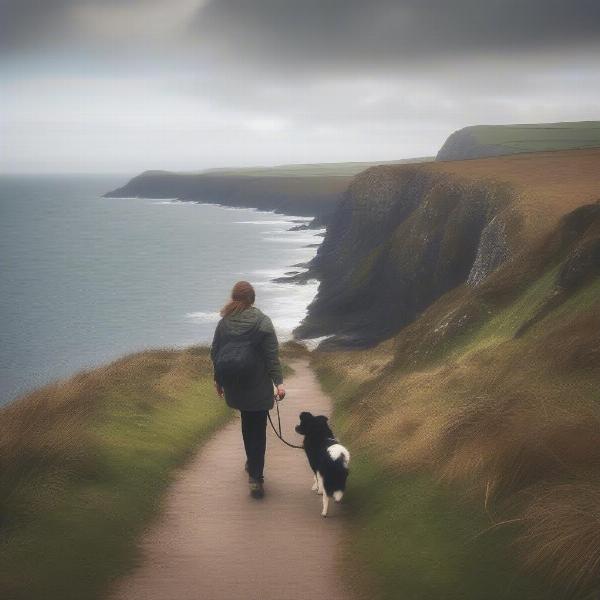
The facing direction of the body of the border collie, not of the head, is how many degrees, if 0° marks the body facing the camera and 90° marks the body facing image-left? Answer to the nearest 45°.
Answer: approximately 135°

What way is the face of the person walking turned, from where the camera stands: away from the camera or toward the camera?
away from the camera
